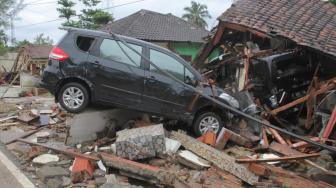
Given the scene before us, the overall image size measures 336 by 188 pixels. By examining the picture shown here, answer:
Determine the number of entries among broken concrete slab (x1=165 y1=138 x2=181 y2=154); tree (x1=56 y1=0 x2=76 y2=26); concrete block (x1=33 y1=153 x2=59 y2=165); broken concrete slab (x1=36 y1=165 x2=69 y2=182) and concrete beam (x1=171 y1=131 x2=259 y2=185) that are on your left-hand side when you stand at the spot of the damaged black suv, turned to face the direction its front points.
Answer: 1

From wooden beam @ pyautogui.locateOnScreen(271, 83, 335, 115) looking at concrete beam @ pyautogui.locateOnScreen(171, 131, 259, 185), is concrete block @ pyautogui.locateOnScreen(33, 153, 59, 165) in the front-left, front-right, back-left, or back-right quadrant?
front-right

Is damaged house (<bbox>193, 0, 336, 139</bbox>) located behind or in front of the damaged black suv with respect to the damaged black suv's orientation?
in front

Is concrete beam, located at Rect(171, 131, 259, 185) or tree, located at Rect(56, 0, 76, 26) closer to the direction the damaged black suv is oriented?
the concrete beam

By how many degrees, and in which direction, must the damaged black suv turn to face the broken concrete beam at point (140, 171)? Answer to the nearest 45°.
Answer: approximately 90° to its right

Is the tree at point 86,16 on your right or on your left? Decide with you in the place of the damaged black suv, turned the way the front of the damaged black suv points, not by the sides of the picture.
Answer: on your left

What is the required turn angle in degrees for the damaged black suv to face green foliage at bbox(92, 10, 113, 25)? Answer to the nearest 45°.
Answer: approximately 90° to its left

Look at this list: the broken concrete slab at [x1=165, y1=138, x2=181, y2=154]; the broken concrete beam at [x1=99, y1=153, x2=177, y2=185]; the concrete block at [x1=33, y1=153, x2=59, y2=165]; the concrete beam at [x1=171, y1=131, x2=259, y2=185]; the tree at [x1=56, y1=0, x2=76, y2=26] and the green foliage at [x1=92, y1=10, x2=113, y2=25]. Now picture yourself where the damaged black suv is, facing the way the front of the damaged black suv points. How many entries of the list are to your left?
2

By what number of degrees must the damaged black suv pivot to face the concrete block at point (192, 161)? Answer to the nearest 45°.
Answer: approximately 45° to its right

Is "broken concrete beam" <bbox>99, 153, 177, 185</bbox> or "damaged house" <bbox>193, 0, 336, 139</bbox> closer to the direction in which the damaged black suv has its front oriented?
the damaged house

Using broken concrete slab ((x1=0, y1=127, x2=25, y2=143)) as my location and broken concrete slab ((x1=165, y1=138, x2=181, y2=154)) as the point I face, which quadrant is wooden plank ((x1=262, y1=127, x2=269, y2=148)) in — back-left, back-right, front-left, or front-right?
front-left

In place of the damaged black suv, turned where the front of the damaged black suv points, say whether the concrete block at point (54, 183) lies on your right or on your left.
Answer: on your right

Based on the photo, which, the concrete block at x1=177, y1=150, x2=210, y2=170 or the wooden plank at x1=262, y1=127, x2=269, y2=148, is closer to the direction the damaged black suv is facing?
the wooden plank

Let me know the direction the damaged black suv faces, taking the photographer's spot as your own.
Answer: facing to the right of the viewer
